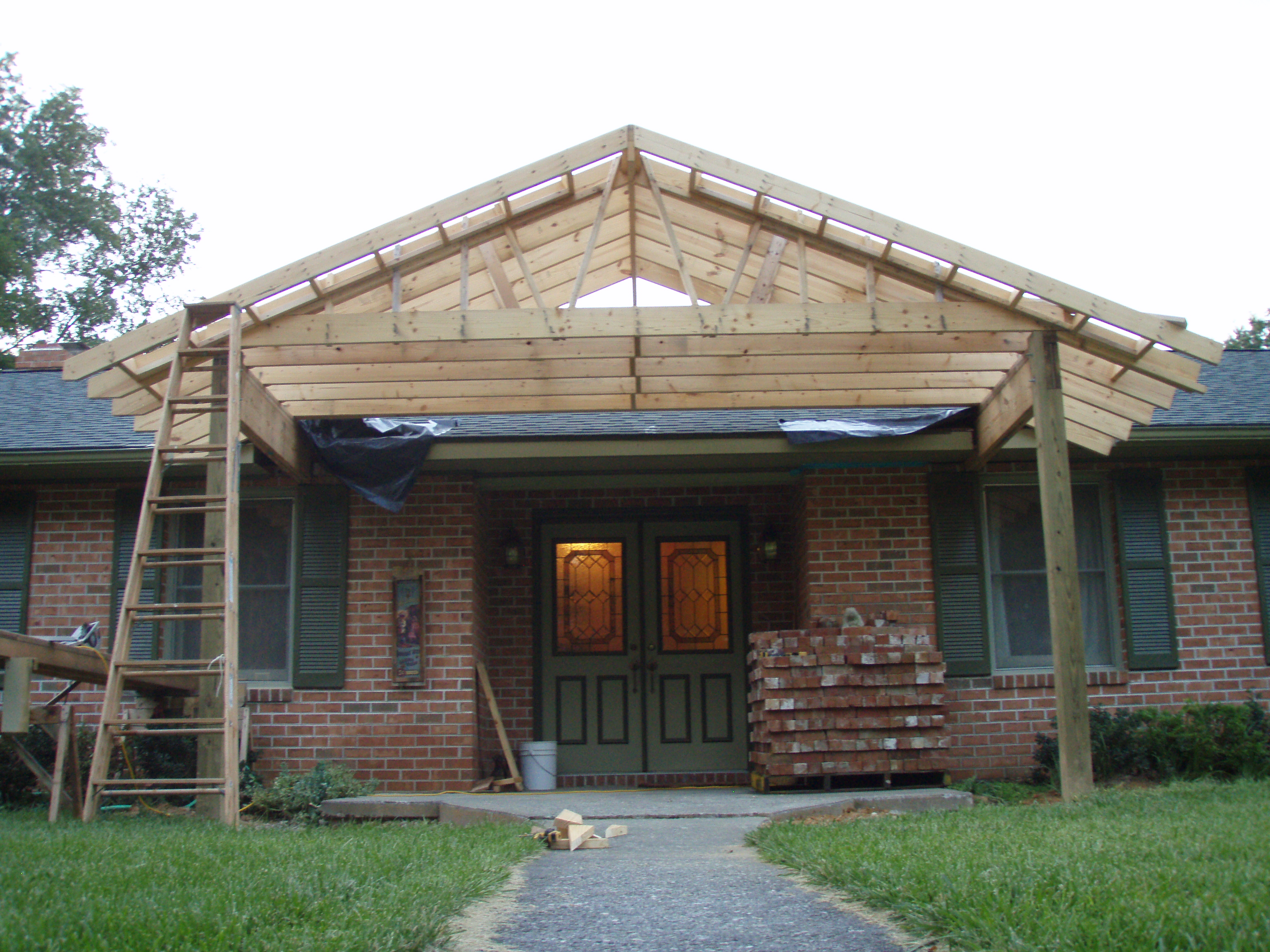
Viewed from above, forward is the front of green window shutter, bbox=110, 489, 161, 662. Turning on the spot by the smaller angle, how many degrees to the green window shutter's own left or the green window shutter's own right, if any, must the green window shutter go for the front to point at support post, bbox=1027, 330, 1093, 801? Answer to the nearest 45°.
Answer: approximately 45° to the green window shutter's own left

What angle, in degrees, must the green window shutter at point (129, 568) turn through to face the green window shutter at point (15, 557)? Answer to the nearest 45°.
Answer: approximately 90° to its right

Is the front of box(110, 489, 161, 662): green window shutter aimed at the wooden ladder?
yes

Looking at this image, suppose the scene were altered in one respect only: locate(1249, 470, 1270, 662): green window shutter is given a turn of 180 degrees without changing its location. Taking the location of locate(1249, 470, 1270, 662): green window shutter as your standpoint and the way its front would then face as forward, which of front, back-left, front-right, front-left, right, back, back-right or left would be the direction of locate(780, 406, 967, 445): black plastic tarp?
back-left

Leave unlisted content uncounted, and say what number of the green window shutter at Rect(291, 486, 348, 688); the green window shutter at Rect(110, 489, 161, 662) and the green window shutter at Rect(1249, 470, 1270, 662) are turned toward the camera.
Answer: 3

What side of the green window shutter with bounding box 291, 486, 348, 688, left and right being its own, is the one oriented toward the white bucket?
left

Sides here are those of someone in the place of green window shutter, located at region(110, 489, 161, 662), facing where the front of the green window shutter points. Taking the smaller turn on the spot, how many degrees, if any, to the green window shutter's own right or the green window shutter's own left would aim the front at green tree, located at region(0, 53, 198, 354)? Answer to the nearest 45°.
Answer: approximately 180°

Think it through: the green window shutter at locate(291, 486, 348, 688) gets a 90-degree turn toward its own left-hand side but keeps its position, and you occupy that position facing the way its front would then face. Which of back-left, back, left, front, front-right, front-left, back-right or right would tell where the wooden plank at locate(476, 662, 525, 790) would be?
front

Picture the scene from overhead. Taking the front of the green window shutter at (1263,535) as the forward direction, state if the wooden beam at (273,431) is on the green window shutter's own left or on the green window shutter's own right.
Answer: on the green window shutter's own right

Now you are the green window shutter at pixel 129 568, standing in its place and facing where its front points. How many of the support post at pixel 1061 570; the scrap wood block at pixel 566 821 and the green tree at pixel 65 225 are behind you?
1

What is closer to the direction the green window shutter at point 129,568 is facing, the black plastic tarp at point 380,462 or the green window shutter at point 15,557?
the black plastic tarp

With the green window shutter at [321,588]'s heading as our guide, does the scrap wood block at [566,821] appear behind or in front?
in front

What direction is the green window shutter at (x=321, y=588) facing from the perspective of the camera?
toward the camera

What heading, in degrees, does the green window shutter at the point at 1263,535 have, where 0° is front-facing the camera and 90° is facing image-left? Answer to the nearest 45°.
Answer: approximately 0°

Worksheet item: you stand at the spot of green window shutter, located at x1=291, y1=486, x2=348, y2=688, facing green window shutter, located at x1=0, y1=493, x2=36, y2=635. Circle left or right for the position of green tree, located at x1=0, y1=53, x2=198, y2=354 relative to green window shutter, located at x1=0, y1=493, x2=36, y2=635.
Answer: right

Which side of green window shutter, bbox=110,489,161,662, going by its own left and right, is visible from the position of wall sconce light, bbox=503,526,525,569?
left
